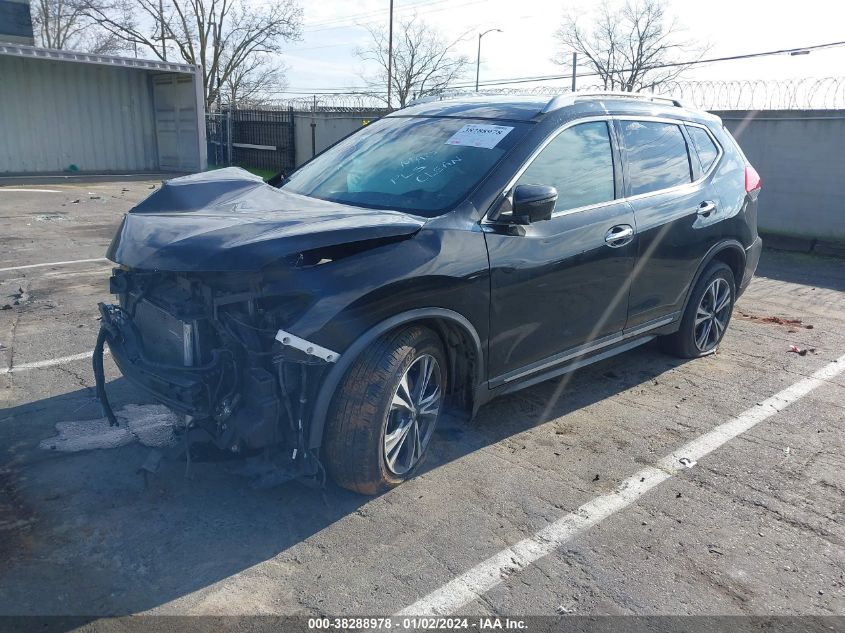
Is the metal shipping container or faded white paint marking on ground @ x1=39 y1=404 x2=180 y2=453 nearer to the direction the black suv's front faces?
the faded white paint marking on ground

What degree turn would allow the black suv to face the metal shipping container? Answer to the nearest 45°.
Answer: approximately 90° to its right

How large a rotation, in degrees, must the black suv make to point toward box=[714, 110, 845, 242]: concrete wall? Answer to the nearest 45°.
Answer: approximately 180°

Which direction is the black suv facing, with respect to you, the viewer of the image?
facing the viewer and to the left of the viewer

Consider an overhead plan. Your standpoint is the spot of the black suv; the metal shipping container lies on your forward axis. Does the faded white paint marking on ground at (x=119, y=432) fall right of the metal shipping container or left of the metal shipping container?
left

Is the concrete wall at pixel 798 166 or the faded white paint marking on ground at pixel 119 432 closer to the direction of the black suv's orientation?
the faded white paint marking on ground
